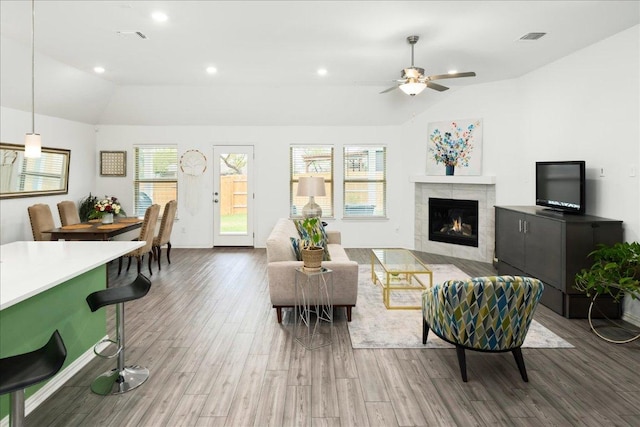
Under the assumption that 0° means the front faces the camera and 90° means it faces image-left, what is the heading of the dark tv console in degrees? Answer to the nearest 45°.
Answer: approximately 45°

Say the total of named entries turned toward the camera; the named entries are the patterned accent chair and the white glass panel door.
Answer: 1

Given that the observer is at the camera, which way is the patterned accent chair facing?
facing away from the viewer and to the left of the viewer

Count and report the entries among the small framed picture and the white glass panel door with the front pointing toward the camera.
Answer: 2

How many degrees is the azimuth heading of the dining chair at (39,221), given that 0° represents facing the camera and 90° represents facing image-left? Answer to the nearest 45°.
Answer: approximately 315°

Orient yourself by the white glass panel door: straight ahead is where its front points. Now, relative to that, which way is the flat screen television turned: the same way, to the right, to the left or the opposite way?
to the right

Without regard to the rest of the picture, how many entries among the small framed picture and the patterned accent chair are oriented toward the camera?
1

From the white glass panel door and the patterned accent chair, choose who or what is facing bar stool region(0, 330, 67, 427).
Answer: the white glass panel door

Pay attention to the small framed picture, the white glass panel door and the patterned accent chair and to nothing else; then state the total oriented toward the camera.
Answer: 2
